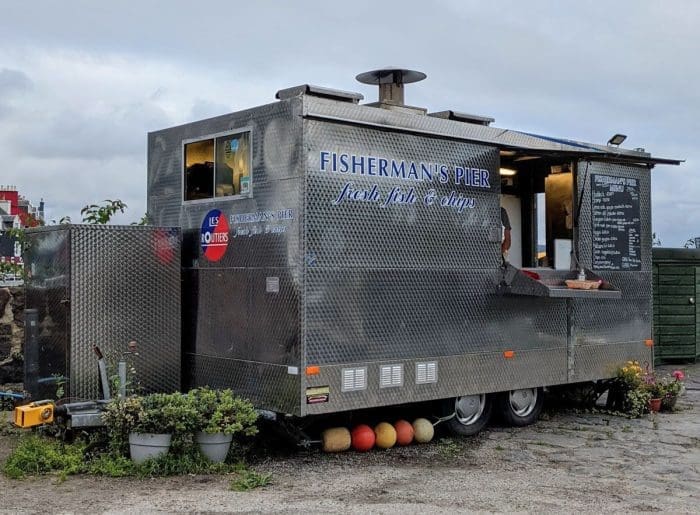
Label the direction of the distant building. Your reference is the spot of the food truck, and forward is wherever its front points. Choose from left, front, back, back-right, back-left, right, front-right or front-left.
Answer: right

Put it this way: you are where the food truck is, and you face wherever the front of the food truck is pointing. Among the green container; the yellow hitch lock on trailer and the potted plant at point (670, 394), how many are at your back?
2

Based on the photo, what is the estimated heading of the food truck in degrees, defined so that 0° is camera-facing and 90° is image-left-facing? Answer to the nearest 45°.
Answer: approximately 45°

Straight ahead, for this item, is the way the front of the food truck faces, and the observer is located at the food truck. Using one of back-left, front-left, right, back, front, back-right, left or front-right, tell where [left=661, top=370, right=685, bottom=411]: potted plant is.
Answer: back
